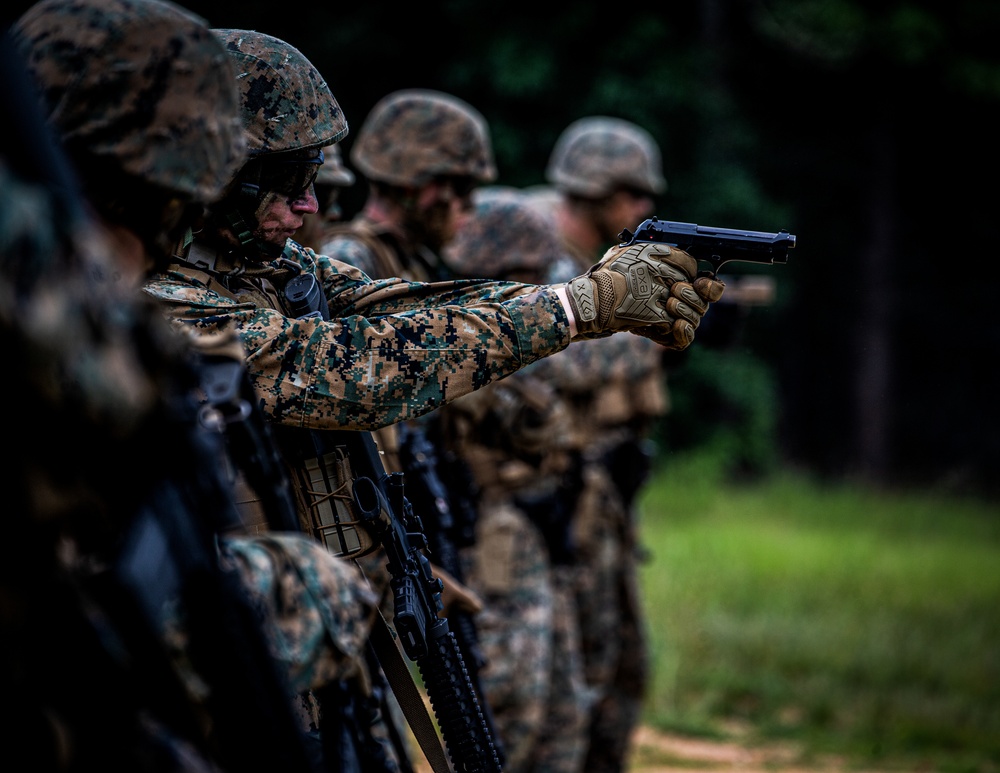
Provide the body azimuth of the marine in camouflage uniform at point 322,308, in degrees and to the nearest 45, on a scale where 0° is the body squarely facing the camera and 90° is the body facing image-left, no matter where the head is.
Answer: approximately 270°

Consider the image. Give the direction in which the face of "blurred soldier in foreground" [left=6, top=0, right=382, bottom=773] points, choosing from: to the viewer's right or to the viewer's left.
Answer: to the viewer's right

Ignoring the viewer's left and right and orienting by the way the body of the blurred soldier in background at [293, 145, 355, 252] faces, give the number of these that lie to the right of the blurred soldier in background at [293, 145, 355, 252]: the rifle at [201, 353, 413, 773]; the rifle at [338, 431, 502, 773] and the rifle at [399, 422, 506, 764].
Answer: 3

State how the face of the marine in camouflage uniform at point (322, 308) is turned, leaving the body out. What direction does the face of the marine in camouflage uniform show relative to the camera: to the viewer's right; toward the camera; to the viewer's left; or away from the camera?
to the viewer's right

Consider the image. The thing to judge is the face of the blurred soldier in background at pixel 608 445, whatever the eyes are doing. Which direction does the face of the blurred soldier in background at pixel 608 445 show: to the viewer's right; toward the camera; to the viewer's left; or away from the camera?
to the viewer's right

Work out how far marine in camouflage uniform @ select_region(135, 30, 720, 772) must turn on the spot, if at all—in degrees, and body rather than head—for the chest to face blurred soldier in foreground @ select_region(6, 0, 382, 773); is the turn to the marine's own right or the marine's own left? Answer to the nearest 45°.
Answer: approximately 90° to the marine's own right

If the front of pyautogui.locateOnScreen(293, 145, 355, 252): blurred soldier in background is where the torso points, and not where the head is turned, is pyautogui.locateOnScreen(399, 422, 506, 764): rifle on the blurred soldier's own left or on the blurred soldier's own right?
on the blurred soldier's own right

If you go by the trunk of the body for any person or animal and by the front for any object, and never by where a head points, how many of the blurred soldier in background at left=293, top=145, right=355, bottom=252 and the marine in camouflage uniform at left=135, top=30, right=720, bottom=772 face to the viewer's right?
2

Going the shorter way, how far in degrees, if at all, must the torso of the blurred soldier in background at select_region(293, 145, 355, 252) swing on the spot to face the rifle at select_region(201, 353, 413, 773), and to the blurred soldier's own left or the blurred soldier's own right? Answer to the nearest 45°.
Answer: approximately 90° to the blurred soldier's own right

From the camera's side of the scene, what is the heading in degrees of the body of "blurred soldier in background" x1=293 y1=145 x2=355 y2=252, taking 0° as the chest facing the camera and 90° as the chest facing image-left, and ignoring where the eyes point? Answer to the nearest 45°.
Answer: approximately 270°
